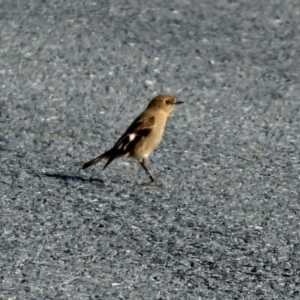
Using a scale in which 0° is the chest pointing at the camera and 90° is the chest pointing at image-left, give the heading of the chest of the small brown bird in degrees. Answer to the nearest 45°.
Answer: approximately 270°
